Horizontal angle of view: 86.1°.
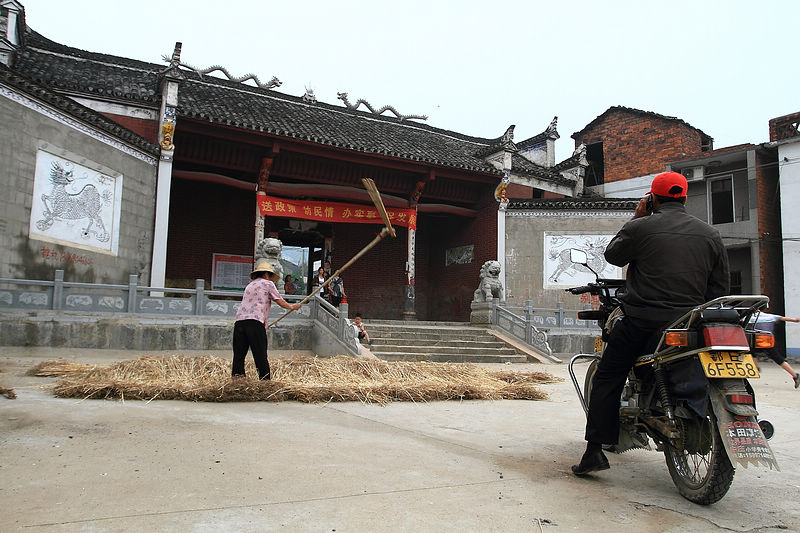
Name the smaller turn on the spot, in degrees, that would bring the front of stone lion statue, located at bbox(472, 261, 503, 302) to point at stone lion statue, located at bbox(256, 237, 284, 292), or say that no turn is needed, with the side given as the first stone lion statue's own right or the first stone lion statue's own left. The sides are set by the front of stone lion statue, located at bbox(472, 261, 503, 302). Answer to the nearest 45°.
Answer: approximately 90° to the first stone lion statue's own right

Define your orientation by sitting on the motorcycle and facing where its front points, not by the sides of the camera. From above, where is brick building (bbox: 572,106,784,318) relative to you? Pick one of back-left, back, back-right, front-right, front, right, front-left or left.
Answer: front-right

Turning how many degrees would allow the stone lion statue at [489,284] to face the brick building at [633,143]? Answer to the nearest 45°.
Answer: approximately 90° to its left

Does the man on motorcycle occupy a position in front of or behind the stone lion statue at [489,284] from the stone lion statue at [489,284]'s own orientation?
in front

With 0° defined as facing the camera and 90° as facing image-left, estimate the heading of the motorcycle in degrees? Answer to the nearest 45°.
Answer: approximately 135°

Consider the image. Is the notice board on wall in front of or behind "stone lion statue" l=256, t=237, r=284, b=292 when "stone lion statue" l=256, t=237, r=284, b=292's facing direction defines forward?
behind

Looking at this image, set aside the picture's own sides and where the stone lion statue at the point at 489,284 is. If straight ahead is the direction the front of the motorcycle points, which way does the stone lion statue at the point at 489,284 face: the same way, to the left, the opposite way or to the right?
the opposite way

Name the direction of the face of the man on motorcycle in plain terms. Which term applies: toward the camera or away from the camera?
away from the camera

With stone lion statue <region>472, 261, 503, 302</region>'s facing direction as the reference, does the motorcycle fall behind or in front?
in front

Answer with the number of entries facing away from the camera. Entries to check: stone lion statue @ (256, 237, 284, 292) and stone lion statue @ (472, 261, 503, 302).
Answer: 0
